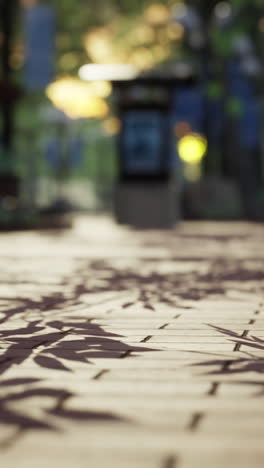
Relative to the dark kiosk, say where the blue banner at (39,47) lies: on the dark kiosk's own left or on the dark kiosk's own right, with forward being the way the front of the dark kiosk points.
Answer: on the dark kiosk's own right

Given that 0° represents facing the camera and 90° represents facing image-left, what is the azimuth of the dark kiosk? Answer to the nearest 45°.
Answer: approximately 0°

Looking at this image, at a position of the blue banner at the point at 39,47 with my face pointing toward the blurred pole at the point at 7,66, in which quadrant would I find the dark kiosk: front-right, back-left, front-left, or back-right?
back-left

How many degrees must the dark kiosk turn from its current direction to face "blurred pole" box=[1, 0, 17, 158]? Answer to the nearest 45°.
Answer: approximately 135° to its right
